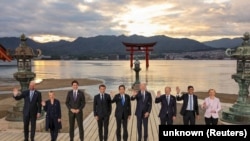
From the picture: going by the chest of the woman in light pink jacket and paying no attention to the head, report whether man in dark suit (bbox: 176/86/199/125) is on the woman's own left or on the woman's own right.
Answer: on the woman's own right

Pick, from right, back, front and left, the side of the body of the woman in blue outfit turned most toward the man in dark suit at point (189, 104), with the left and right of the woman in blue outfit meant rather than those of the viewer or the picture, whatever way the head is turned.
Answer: left

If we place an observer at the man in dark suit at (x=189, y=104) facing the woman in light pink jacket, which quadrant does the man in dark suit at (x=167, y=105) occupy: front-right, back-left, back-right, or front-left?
back-right

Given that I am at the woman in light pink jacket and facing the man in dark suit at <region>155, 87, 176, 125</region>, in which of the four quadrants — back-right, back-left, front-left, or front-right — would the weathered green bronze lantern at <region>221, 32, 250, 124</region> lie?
back-right

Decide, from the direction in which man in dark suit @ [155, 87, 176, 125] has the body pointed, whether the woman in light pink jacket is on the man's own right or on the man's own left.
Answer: on the man's own left

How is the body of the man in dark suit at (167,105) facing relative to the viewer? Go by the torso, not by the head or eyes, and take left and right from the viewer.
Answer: facing the viewer

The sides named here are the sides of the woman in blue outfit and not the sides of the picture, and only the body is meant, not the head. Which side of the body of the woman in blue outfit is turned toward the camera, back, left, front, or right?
front

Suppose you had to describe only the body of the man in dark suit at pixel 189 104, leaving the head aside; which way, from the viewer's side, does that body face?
toward the camera

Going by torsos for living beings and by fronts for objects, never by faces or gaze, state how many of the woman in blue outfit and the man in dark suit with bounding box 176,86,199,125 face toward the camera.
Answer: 2

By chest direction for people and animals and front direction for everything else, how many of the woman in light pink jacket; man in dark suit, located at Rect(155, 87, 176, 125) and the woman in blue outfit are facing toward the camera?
3

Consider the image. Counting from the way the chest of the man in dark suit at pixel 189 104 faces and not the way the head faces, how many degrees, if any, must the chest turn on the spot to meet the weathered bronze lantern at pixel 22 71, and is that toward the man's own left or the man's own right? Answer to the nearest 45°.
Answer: approximately 90° to the man's own right
